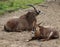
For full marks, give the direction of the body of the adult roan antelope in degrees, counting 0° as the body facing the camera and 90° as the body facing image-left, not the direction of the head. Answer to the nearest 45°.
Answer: approximately 270°

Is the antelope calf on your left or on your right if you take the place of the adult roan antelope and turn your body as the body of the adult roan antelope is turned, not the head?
on your right
